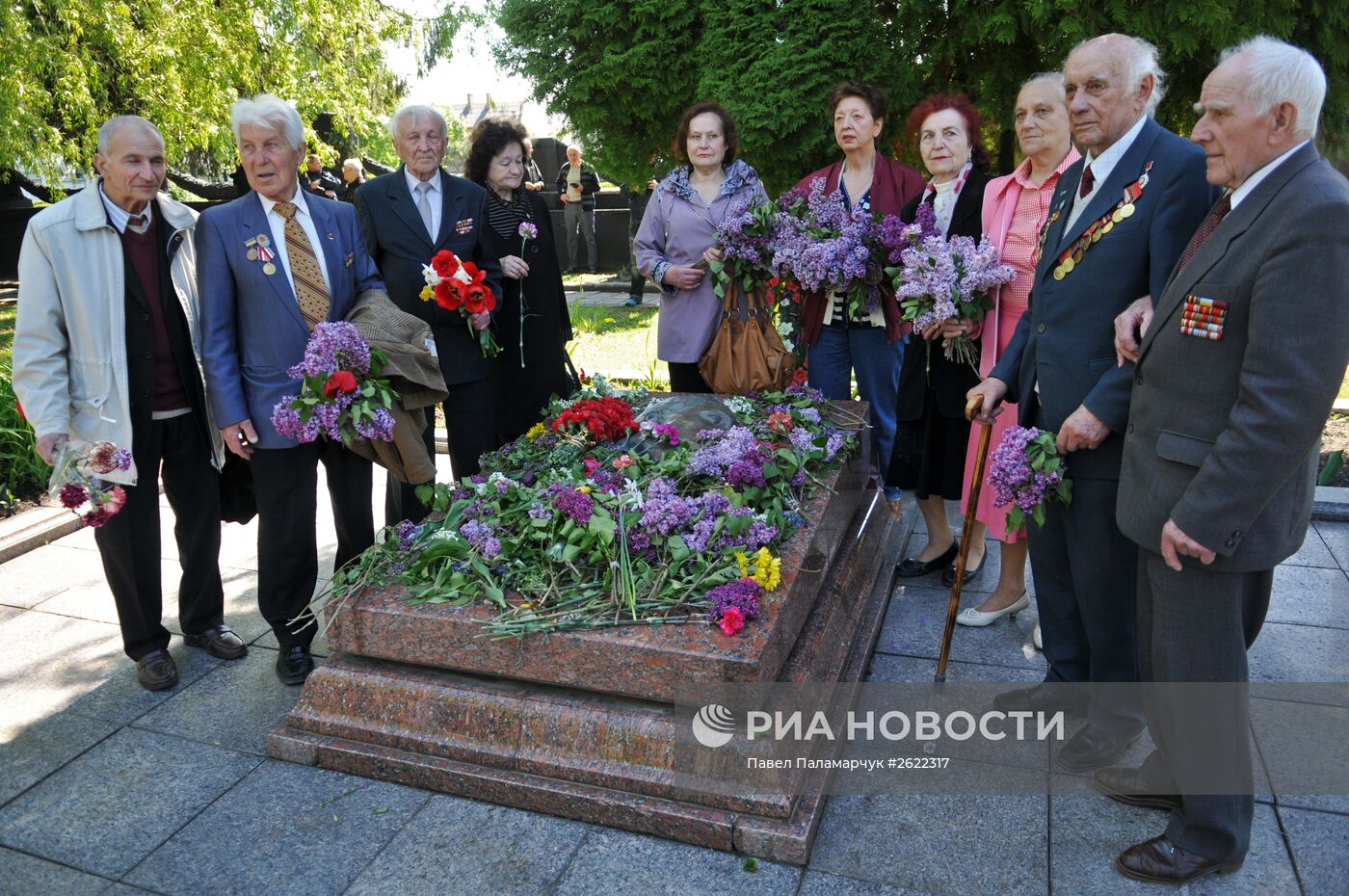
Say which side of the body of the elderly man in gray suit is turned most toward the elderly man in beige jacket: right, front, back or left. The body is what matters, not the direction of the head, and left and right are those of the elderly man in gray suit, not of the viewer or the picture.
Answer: front

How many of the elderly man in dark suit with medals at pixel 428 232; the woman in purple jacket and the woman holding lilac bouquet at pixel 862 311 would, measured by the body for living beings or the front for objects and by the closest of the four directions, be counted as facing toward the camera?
3

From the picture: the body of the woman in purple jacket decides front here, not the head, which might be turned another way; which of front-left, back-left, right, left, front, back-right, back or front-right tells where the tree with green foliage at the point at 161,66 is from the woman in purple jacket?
back-right

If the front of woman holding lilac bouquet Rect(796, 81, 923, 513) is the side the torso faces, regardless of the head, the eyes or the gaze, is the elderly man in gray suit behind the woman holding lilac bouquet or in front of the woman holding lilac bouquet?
in front

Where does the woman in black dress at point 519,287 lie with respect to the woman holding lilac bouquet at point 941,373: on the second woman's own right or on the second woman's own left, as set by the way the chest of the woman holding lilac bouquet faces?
on the second woman's own right

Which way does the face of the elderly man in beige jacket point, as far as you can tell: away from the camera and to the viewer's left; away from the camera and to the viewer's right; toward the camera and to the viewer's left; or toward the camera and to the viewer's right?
toward the camera and to the viewer's right

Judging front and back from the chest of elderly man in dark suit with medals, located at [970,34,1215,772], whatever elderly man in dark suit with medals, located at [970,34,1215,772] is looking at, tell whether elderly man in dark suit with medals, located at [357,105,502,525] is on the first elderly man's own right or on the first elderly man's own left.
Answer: on the first elderly man's own right

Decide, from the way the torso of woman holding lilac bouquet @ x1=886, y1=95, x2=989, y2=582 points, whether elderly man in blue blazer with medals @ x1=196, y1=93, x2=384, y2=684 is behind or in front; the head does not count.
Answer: in front

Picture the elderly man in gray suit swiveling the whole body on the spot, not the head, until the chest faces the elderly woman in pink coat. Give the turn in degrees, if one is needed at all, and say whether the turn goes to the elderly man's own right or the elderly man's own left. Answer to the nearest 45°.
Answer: approximately 45° to the elderly man's own right

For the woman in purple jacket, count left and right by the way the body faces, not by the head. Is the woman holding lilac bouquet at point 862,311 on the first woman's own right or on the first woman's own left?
on the first woman's own left

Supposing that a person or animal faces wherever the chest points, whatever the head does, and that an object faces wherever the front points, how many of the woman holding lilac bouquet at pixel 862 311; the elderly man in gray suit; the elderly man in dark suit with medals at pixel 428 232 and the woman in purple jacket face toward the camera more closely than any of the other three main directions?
3

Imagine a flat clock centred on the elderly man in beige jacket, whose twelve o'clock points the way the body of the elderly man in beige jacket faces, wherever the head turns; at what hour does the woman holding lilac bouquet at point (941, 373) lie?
The woman holding lilac bouquet is roughly at 11 o'clock from the elderly man in beige jacket.

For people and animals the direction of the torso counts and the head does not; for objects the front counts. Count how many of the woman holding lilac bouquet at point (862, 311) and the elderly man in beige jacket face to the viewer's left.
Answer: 0

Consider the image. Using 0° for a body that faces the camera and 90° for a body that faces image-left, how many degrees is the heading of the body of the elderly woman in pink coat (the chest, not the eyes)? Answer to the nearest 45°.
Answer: approximately 45°
